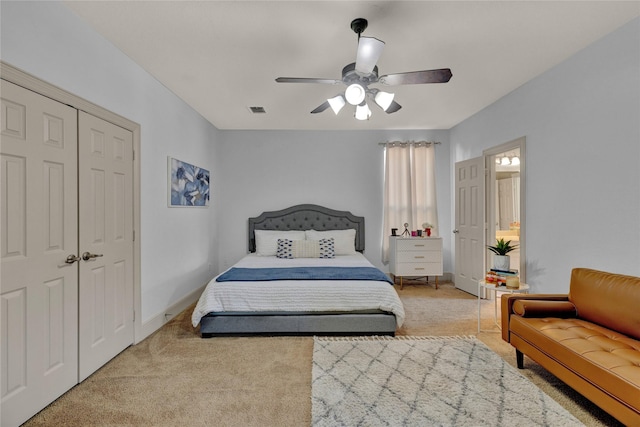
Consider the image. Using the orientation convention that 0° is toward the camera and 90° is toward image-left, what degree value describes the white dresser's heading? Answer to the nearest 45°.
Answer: approximately 0°

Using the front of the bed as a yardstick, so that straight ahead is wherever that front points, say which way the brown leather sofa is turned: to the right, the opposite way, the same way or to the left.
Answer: to the right

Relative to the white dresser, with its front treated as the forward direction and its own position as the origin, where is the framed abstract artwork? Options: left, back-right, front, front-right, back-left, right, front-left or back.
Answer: front-right

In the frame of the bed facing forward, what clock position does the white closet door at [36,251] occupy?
The white closet door is roughly at 2 o'clock from the bed.

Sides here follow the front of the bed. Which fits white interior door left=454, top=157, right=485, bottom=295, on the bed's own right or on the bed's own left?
on the bed's own left

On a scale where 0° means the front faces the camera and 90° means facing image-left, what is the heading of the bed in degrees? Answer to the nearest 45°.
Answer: approximately 0°

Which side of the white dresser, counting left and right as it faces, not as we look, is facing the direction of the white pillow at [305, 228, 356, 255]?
right

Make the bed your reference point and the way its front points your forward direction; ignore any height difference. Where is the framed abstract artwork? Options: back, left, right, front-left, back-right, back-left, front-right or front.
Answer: back-right

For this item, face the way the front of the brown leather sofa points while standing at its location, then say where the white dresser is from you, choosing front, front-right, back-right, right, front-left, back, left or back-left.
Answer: right

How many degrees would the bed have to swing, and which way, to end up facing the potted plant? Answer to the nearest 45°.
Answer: approximately 90° to its left

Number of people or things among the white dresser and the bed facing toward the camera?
2

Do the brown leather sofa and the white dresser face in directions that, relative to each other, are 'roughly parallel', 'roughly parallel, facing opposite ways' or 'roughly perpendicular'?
roughly perpendicular

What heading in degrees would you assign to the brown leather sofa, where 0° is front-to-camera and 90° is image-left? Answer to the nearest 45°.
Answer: approximately 45°
